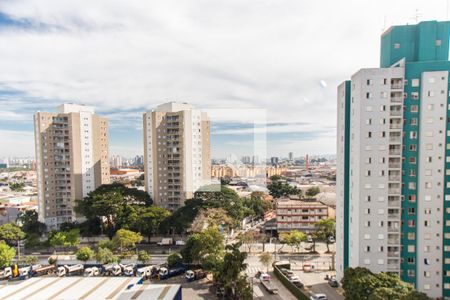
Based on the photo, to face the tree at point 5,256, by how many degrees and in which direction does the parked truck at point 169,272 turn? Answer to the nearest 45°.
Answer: approximately 45° to its right

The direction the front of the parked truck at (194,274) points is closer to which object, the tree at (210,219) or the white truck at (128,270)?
the white truck

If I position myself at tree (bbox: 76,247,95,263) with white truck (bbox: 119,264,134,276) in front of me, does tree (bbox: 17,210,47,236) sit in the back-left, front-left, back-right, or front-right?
back-left

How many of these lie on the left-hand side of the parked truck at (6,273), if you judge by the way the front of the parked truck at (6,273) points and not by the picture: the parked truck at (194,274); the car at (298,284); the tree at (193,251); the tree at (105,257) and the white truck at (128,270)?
5

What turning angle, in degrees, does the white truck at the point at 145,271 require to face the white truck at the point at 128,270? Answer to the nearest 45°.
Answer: approximately 90° to its right

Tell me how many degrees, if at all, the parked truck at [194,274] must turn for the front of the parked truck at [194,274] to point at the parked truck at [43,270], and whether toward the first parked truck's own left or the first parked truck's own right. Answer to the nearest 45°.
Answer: approximately 45° to the first parked truck's own right

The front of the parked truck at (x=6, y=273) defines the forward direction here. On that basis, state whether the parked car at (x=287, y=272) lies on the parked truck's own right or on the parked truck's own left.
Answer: on the parked truck's own left

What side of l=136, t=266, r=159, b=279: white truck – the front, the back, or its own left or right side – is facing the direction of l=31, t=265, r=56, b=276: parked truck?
right

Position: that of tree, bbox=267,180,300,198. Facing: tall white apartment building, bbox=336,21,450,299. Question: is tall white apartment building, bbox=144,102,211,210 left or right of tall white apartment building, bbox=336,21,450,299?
right

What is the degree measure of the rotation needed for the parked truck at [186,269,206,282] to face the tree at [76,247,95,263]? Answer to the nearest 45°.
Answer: approximately 45° to its right

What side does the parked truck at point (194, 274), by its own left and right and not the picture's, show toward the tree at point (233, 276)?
left

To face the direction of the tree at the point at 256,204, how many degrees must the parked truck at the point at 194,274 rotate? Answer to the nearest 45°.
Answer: approximately 180°

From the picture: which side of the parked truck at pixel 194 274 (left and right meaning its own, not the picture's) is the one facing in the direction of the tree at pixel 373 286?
left

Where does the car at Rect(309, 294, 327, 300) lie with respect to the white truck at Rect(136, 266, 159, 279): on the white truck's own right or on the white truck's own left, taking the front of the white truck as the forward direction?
on the white truck's own left
